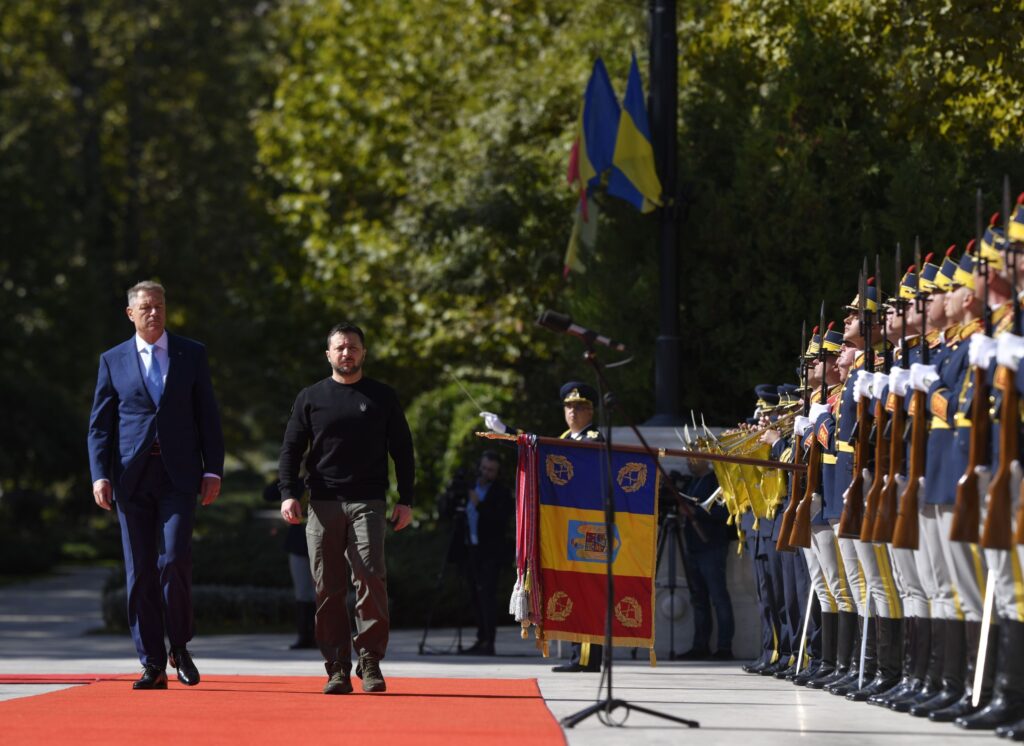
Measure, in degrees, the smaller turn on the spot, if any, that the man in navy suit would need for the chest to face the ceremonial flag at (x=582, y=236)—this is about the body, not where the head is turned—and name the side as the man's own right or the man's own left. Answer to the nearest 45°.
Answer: approximately 135° to the man's own left

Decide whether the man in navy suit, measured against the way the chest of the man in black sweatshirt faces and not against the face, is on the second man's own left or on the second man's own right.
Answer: on the second man's own right

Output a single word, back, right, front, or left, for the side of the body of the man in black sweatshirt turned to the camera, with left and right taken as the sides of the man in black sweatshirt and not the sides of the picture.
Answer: front

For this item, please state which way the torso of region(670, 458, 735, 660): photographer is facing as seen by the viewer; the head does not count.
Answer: to the viewer's left

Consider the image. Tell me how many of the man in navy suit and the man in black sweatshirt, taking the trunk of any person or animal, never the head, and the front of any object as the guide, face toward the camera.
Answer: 2

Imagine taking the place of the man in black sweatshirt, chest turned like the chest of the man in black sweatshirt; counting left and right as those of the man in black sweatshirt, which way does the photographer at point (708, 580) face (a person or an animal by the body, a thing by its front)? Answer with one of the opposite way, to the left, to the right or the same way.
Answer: to the right

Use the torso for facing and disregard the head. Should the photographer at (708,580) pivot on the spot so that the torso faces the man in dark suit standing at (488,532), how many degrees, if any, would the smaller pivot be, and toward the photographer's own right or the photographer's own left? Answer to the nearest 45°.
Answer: approximately 45° to the photographer's own right

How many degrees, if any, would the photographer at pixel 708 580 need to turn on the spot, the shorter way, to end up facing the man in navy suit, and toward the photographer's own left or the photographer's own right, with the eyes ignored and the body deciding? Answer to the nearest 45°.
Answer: approximately 45° to the photographer's own left

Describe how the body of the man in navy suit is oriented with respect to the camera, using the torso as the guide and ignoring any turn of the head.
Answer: toward the camera

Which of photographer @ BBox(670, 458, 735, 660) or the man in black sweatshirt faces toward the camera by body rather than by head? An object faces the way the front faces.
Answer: the man in black sweatshirt

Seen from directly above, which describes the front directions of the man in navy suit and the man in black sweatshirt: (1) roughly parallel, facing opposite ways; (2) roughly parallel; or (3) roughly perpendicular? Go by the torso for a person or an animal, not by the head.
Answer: roughly parallel

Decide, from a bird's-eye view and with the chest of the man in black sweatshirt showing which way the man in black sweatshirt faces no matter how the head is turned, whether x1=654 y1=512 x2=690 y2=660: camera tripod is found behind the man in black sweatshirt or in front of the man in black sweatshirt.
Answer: behind
